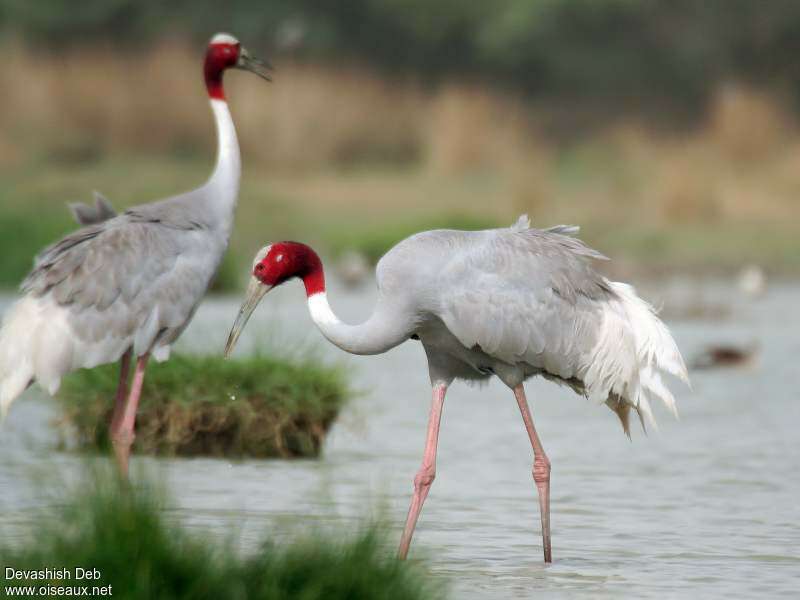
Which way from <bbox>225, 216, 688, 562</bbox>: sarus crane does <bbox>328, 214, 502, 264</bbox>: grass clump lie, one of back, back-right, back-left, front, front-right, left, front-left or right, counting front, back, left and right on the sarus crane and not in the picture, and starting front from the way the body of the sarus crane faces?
right

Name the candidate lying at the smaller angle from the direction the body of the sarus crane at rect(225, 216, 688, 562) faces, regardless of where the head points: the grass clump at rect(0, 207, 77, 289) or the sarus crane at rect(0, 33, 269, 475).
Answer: the sarus crane

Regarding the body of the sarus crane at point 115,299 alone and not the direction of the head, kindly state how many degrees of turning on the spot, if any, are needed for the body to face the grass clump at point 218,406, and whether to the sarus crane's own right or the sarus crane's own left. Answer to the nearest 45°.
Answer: approximately 45° to the sarus crane's own left

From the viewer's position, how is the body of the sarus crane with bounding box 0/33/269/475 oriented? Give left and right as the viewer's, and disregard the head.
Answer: facing to the right of the viewer

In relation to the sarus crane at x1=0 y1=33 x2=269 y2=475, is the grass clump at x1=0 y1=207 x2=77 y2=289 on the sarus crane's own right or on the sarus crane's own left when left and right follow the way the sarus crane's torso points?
on the sarus crane's own left

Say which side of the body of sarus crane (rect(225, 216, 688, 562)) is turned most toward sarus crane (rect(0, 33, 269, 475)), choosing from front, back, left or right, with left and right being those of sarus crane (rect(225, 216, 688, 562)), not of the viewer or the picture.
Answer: front

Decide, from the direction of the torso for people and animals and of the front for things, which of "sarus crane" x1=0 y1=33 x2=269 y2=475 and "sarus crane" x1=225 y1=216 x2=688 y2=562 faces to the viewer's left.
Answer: "sarus crane" x1=225 y1=216 x2=688 y2=562

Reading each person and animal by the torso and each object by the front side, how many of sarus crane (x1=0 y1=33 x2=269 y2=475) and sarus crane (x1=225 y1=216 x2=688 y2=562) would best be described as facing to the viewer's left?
1

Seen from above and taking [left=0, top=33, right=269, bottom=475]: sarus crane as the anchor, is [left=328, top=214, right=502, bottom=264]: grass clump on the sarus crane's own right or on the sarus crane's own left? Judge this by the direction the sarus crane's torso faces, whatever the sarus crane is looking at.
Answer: on the sarus crane's own left

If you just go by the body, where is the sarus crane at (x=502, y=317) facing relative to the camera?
to the viewer's left

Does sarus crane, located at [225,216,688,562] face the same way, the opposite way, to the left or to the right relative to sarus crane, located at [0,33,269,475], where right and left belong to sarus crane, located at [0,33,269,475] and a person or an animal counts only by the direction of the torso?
the opposite way
